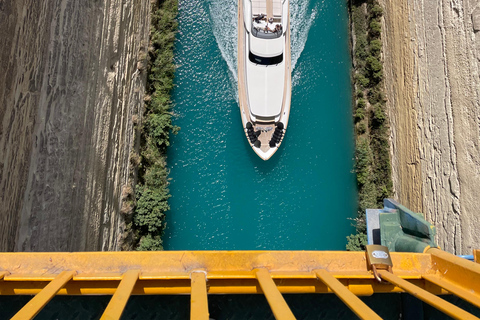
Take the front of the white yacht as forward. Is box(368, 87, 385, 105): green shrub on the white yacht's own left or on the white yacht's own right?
on the white yacht's own left

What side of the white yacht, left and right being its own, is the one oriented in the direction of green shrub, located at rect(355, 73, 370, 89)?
left

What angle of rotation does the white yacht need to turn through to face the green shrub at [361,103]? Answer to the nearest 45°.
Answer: approximately 90° to its left

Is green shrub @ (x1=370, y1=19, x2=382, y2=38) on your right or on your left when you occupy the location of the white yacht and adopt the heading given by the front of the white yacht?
on your left

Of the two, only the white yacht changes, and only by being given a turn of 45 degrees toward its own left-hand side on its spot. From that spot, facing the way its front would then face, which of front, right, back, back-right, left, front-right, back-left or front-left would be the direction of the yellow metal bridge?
front-right

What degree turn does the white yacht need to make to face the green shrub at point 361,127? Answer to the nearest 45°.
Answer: approximately 90° to its left

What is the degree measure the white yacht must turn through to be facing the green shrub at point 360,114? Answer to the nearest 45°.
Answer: approximately 90° to its left

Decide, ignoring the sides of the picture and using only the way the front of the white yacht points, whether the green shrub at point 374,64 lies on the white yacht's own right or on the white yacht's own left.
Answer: on the white yacht's own left

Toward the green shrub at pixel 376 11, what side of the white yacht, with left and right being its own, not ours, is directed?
left

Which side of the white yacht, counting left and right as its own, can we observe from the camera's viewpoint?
front
